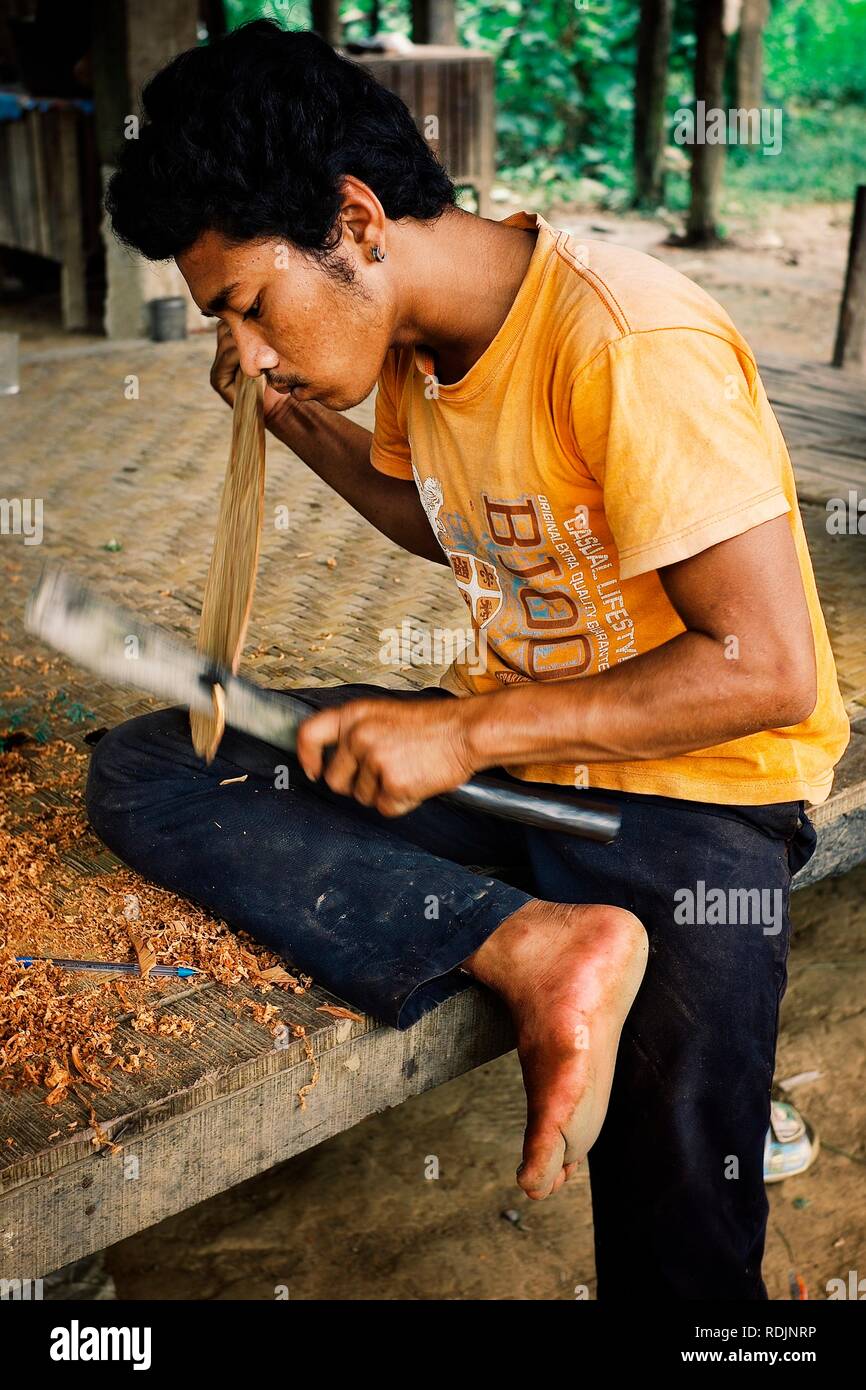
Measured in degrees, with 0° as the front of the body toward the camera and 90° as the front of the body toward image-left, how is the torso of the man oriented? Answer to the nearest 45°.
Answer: approximately 45°

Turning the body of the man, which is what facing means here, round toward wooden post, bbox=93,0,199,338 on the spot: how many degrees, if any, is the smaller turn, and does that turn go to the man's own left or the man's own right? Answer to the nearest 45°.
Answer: approximately 135° to the man's own right

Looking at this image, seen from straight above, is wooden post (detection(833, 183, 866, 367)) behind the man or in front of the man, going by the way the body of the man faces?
behind

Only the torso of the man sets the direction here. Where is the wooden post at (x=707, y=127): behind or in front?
behind

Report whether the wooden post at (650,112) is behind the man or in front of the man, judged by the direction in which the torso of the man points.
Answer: behind

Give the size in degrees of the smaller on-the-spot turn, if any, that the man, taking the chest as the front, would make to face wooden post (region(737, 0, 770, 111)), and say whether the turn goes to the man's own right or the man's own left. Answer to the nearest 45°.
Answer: approximately 135° to the man's own right

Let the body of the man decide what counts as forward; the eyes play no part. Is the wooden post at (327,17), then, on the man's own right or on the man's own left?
on the man's own right

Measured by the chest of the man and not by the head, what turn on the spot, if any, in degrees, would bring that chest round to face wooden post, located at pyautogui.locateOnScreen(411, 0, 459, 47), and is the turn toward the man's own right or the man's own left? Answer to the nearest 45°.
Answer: approximately 135° to the man's own right
